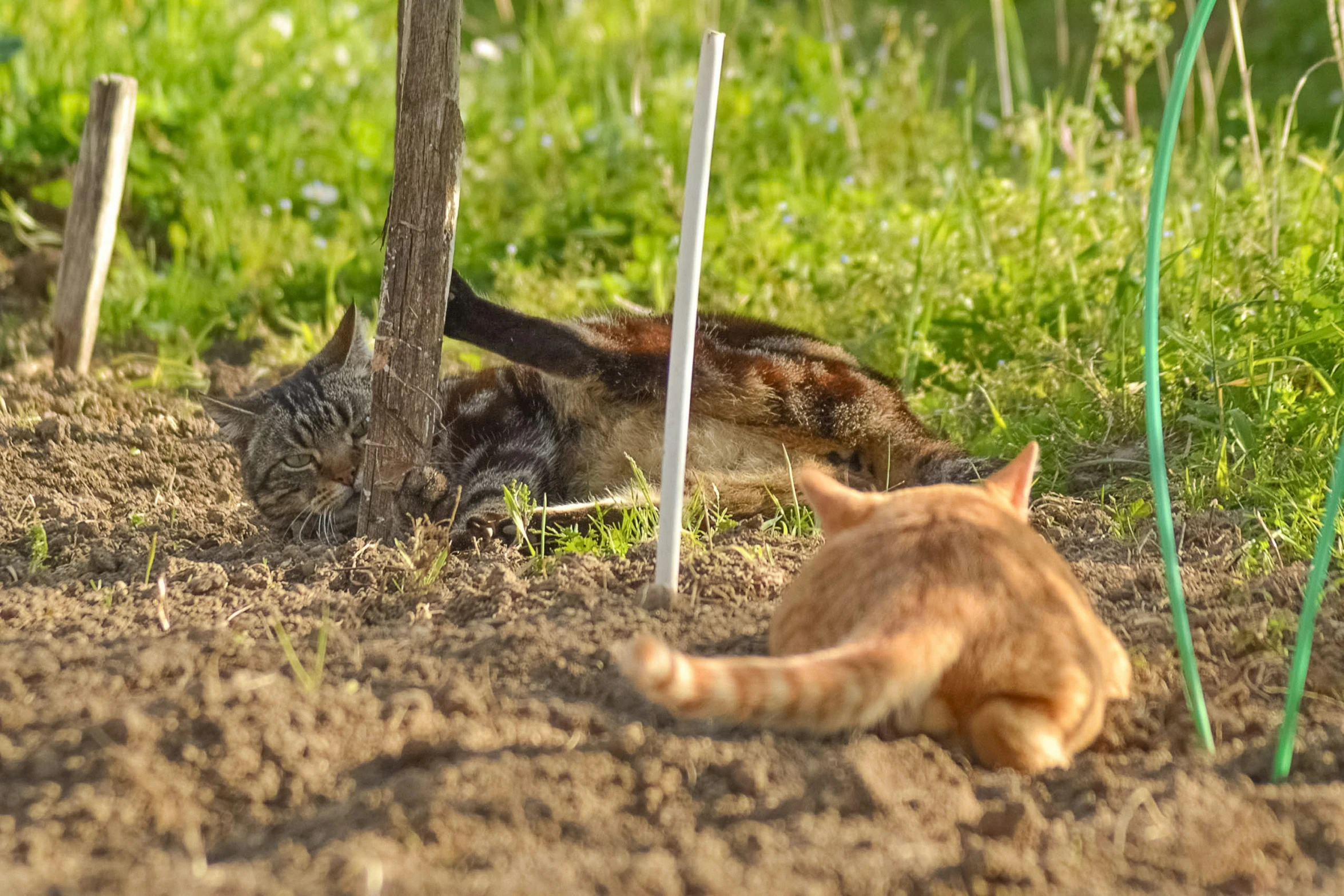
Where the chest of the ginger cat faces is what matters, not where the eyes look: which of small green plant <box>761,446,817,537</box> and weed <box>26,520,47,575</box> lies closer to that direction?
the small green plant

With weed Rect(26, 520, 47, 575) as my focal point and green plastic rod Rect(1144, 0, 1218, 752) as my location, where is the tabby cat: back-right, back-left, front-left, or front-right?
front-right

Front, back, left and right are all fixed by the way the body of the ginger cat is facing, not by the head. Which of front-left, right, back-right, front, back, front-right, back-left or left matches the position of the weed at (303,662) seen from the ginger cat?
left

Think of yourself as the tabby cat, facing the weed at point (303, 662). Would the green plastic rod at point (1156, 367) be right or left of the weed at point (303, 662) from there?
left

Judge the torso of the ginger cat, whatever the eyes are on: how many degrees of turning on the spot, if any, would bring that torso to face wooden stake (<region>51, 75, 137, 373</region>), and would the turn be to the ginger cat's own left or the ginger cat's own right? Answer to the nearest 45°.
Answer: approximately 45° to the ginger cat's own left

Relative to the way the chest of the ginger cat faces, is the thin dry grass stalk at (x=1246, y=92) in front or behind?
in front

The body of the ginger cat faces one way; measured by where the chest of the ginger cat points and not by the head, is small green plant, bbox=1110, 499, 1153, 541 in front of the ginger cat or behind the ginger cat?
in front

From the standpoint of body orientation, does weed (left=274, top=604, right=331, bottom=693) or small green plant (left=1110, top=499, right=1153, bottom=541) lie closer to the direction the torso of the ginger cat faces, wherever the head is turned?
the small green plant

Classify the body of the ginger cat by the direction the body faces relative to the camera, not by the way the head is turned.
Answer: away from the camera

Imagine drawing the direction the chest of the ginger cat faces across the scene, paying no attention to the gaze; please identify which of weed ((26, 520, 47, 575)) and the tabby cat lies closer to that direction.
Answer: the tabby cat

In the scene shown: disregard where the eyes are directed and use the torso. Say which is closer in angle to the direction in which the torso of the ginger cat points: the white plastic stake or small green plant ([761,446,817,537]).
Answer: the small green plant
